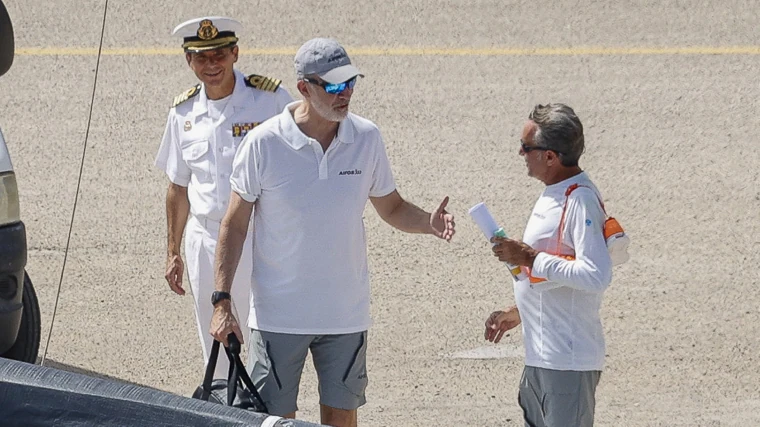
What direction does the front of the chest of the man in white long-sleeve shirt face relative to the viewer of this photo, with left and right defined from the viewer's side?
facing to the left of the viewer

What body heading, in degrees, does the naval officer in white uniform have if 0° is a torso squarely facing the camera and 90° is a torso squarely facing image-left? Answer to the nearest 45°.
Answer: approximately 0°
